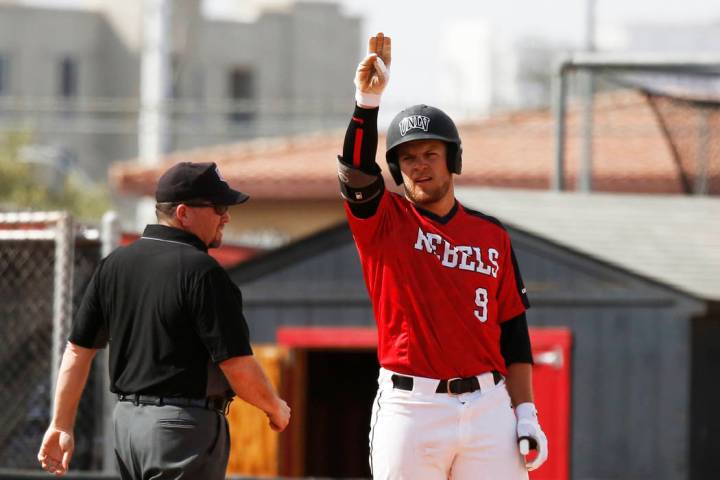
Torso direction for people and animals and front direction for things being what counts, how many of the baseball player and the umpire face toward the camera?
1

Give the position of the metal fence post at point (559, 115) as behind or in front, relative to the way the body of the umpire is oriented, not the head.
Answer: in front

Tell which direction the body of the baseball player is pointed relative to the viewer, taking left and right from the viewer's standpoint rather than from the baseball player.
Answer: facing the viewer

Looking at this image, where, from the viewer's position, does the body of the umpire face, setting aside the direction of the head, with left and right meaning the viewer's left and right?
facing away from the viewer and to the right of the viewer

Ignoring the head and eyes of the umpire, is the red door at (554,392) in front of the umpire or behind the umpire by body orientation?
in front

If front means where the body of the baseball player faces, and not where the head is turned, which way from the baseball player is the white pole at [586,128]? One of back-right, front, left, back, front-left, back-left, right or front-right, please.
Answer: back

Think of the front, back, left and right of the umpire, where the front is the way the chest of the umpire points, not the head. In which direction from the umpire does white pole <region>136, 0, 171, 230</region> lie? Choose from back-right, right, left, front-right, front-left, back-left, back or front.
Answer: front-left

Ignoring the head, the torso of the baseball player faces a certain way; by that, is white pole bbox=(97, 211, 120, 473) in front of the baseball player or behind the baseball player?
behind

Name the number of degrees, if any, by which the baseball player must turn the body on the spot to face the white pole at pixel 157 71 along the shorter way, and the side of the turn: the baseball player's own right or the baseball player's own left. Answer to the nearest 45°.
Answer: approximately 180°
